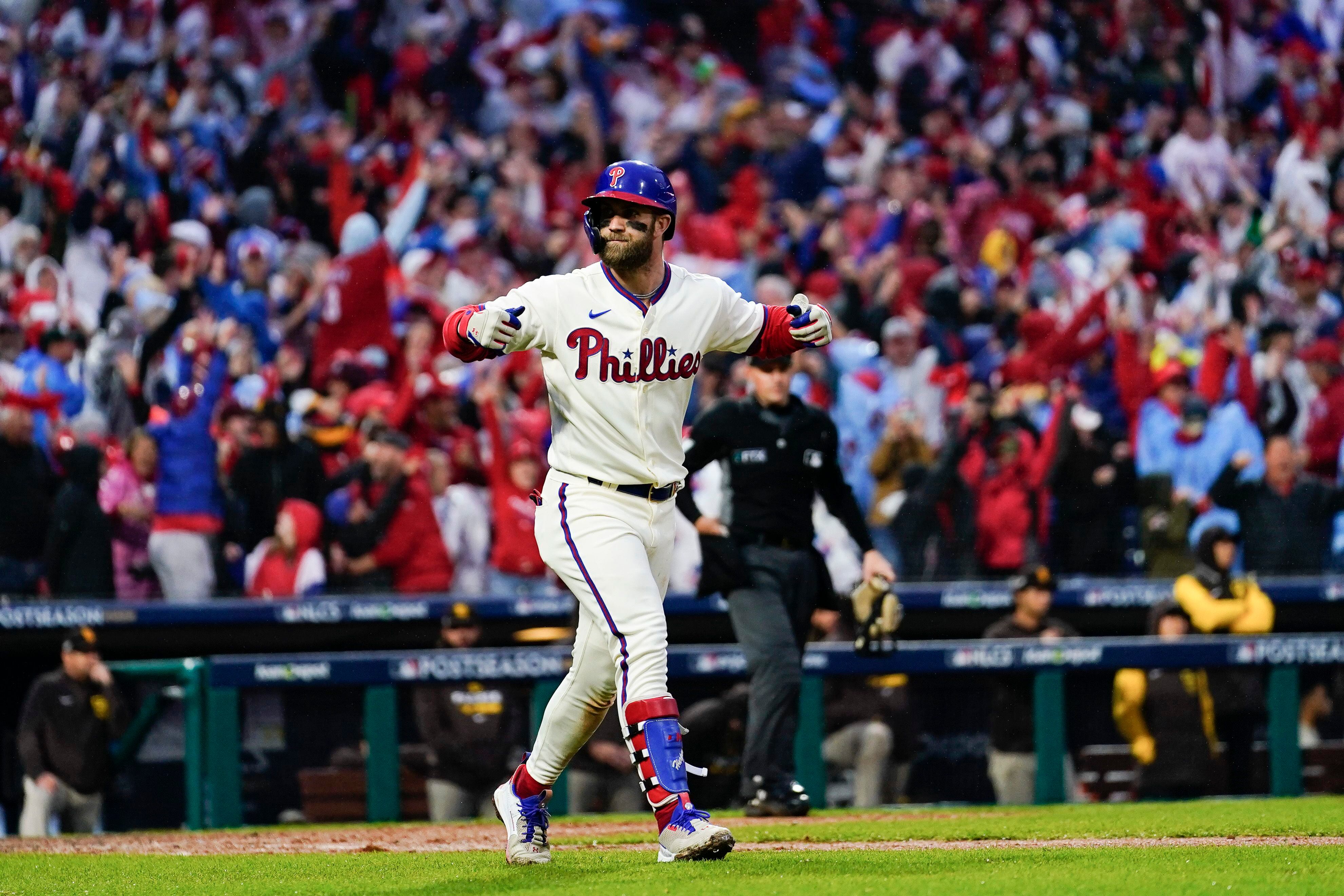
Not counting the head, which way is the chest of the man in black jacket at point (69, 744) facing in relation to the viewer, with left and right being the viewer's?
facing the viewer and to the right of the viewer

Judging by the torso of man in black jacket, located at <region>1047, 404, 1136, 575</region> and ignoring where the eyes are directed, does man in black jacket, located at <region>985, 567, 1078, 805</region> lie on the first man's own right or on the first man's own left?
on the first man's own right

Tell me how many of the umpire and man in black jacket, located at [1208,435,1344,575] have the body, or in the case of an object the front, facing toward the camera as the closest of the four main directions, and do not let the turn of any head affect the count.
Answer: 2

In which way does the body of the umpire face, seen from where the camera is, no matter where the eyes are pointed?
toward the camera

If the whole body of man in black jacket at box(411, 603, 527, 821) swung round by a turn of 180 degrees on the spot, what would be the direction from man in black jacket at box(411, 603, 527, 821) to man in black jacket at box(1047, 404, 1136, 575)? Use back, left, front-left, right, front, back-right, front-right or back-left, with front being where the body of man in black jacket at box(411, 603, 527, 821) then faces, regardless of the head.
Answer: front-right

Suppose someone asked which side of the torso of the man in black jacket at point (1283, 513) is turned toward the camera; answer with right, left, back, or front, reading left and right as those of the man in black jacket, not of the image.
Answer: front

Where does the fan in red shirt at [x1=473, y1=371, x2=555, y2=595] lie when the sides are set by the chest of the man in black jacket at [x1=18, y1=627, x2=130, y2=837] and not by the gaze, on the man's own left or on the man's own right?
on the man's own left

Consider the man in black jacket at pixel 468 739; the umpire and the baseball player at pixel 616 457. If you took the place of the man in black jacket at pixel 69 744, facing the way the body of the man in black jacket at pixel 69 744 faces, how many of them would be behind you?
0

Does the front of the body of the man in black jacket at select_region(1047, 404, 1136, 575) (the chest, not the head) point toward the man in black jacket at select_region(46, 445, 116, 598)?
no

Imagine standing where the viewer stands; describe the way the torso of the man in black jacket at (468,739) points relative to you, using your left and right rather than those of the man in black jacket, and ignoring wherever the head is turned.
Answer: facing the viewer

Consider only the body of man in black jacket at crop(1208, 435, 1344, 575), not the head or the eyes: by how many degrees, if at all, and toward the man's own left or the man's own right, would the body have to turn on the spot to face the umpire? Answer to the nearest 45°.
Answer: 0° — they already face them

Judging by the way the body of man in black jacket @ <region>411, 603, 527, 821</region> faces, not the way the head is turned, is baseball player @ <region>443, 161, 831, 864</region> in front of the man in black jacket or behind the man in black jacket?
in front

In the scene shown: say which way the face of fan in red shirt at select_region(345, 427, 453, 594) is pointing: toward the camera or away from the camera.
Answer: toward the camera

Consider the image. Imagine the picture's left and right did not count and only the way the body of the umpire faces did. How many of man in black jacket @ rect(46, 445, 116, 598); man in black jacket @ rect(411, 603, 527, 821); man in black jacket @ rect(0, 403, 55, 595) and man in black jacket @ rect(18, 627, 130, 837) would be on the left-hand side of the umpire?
0

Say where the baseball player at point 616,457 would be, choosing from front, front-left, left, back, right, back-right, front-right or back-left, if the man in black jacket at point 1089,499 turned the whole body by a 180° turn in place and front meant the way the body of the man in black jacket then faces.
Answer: back-left

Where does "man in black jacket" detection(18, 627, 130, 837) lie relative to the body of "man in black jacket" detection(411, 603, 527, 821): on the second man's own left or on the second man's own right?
on the second man's own right

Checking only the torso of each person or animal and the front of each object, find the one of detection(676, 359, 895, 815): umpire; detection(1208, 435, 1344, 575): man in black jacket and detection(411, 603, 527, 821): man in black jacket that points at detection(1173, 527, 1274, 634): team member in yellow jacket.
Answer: detection(1208, 435, 1344, 575): man in black jacket

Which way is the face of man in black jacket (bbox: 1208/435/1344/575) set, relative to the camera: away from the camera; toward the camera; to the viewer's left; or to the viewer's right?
toward the camera

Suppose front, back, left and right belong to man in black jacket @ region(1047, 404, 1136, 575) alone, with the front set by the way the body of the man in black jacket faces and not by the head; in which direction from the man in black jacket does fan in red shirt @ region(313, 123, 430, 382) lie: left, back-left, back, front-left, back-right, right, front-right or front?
back-right

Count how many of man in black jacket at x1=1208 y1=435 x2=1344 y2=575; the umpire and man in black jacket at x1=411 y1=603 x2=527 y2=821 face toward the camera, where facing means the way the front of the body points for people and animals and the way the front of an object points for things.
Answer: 3

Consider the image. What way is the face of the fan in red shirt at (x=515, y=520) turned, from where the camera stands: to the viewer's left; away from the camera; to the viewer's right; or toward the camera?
toward the camera

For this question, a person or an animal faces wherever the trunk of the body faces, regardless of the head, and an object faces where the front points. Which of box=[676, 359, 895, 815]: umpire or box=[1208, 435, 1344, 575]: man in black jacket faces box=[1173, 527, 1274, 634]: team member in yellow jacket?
the man in black jacket
